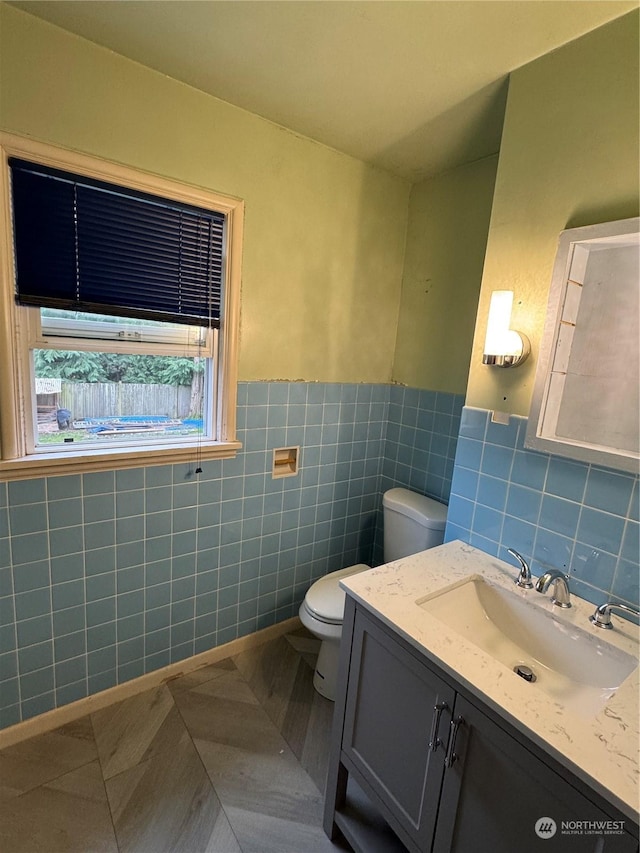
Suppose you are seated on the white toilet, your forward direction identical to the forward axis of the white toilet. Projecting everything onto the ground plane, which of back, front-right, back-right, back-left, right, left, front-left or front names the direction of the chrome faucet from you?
left

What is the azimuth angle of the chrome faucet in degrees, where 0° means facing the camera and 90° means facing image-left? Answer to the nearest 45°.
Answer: approximately 45°

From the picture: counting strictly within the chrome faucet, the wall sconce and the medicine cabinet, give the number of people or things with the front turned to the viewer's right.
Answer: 0

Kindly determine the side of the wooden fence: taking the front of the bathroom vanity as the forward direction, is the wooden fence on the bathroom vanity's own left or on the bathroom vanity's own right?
on the bathroom vanity's own right

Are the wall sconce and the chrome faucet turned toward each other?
no

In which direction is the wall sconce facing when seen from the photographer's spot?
facing the viewer and to the left of the viewer

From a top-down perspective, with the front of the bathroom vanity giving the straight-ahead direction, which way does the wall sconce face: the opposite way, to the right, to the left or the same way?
the same way

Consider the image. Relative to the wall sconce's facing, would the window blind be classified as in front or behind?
in front

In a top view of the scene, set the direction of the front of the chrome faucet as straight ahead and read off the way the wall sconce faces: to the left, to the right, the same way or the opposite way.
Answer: the same way

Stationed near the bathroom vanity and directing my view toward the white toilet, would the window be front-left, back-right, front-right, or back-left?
front-left

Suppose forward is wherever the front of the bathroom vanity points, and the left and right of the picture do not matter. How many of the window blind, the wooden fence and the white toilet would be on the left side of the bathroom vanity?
0

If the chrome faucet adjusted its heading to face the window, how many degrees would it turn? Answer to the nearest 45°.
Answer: approximately 45° to its right

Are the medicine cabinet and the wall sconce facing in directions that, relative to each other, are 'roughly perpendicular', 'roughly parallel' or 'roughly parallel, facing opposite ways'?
roughly parallel

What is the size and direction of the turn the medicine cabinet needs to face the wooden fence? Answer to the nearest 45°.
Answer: approximately 45° to its right
